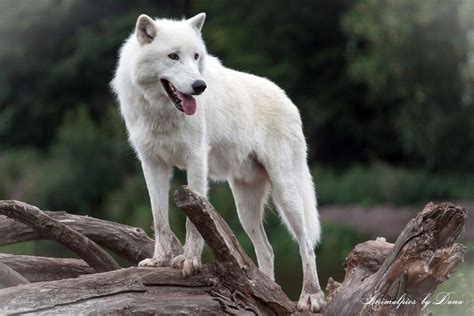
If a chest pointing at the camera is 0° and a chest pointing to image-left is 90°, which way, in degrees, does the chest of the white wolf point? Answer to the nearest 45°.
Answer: approximately 45°

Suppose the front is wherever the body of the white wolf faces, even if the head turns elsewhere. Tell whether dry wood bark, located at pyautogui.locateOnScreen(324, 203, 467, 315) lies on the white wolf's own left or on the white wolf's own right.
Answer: on the white wolf's own left

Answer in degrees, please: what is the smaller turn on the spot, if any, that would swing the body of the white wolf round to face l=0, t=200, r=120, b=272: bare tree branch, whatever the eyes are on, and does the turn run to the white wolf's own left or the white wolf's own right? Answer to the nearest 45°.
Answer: approximately 45° to the white wolf's own right
